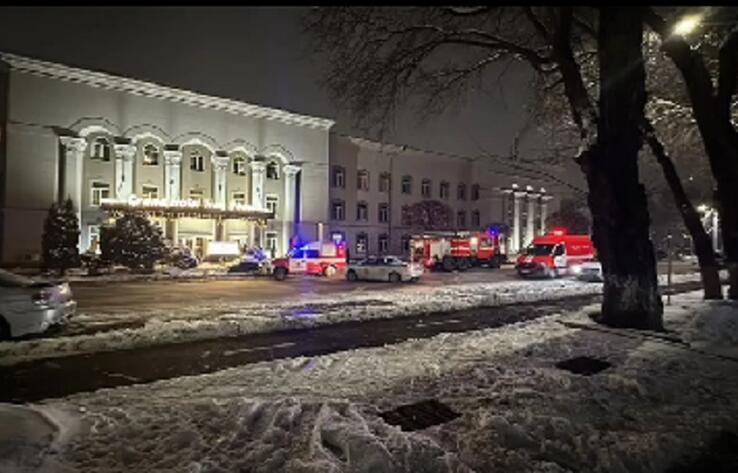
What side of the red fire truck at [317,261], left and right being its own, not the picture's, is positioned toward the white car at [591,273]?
back

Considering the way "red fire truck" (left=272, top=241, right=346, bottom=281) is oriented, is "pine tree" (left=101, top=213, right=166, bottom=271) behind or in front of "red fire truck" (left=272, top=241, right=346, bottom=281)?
in front

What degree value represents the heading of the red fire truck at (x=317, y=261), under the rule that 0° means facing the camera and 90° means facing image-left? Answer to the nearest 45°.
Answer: approximately 90°

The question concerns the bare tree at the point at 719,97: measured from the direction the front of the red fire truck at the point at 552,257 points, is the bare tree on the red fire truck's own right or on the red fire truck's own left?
on the red fire truck's own left

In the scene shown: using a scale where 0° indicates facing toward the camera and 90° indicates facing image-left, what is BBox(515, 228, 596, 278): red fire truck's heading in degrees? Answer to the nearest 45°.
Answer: approximately 45°

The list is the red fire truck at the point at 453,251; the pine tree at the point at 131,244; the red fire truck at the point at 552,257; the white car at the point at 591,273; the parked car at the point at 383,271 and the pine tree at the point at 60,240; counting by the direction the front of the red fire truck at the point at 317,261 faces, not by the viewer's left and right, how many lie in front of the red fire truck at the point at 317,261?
2

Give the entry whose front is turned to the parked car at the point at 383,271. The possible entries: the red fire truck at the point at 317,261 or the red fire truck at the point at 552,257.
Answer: the red fire truck at the point at 552,257
